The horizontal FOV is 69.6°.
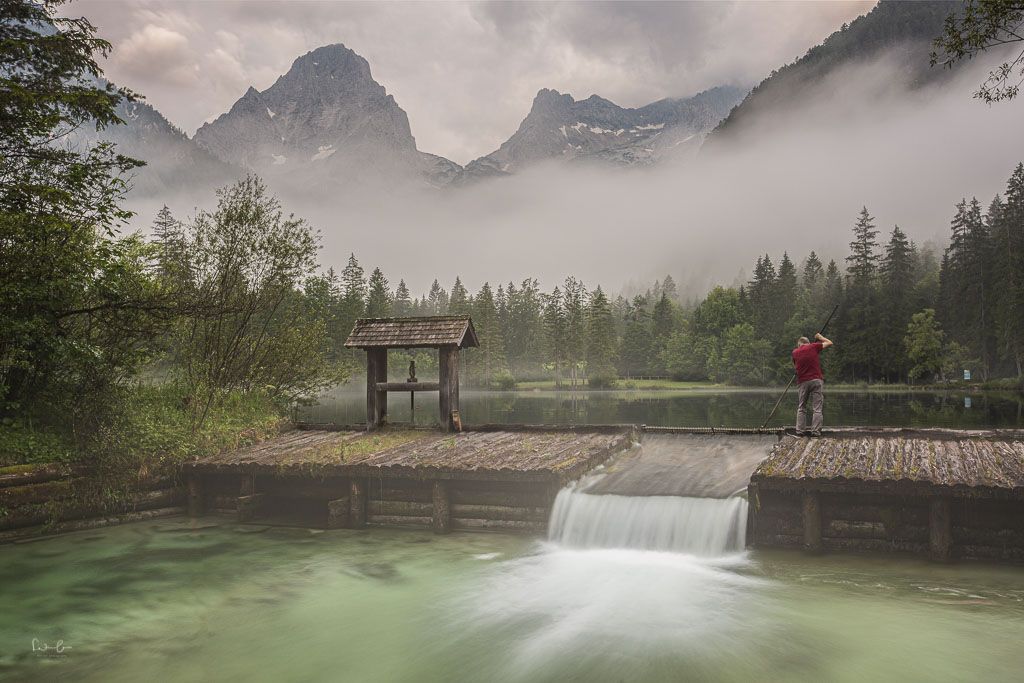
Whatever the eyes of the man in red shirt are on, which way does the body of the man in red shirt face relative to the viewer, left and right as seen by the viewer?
facing away from the viewer

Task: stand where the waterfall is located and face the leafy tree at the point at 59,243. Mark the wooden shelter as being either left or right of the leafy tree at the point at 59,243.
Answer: right

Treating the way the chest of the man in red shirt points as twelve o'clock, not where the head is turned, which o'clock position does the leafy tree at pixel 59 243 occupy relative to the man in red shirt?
The leafy tree is roughly at 8 o'clock from the man in red shirt.

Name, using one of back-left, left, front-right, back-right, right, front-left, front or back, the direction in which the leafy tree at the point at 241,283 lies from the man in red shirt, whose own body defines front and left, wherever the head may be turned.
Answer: left

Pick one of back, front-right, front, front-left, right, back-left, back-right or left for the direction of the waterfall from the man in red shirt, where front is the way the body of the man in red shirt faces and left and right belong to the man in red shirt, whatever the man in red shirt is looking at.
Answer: back-left
